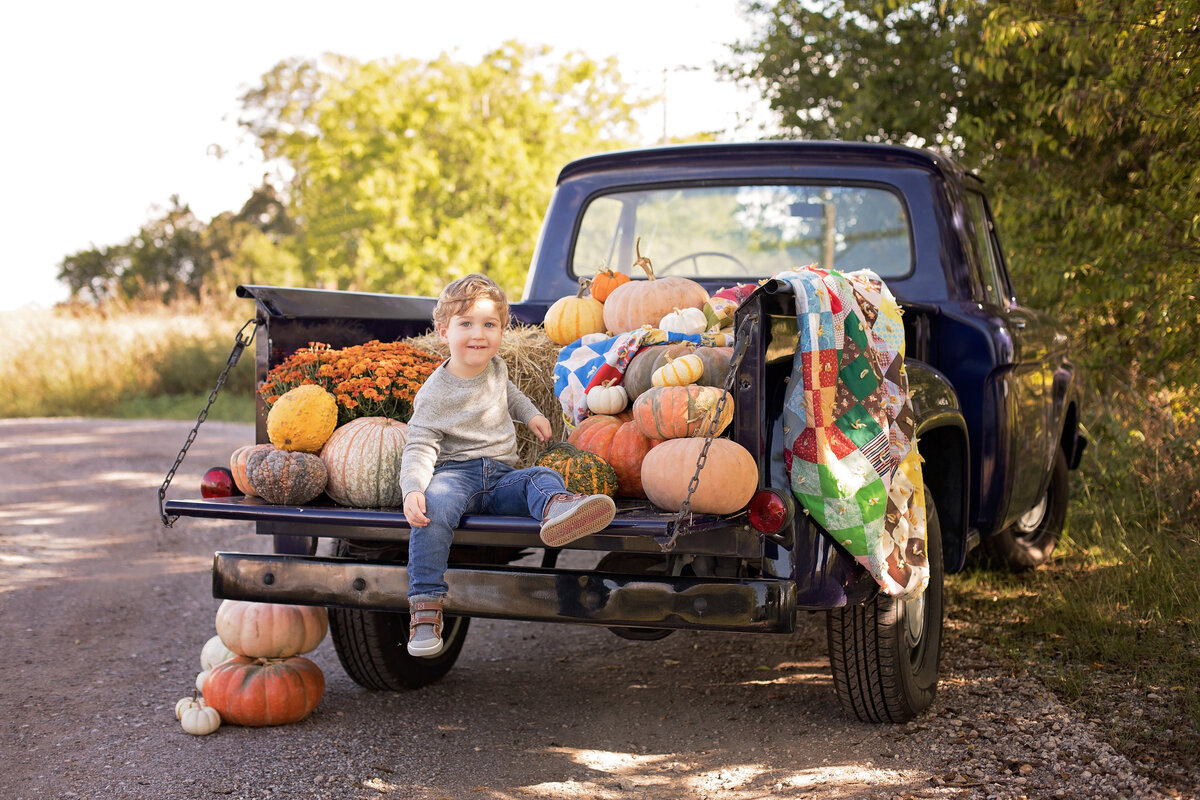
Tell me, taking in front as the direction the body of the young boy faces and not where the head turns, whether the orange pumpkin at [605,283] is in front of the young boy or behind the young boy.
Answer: behind

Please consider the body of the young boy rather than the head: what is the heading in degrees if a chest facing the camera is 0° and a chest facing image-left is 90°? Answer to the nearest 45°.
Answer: approximately 0°

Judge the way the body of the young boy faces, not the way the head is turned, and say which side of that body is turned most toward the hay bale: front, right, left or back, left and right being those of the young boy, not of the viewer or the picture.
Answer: back

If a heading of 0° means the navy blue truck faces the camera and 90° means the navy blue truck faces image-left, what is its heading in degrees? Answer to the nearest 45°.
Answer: approximately 225°
